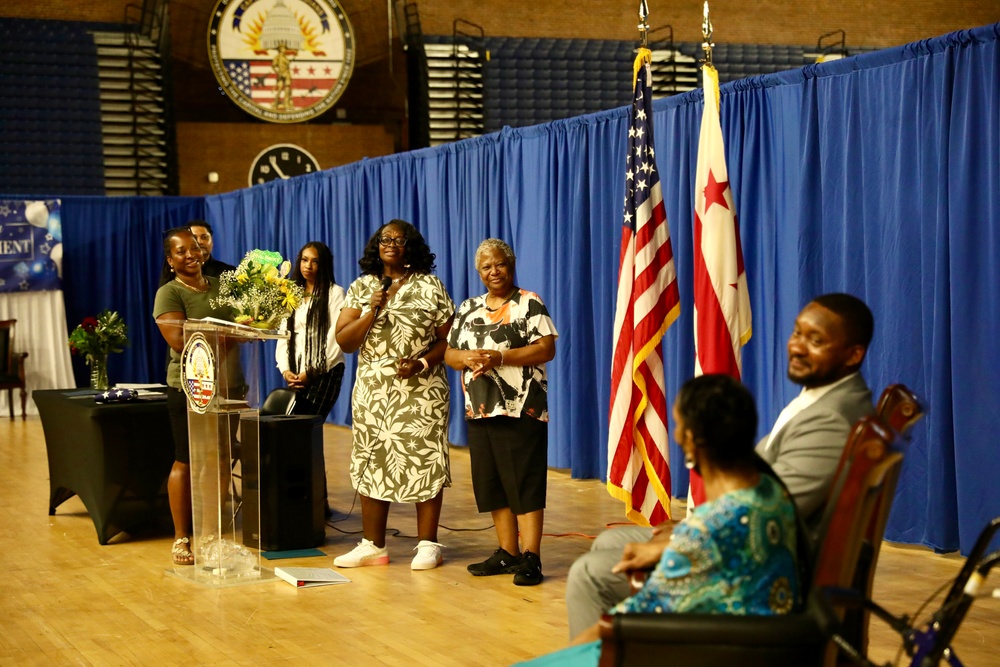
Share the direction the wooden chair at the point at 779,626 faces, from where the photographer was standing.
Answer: facing to the left of the viewer

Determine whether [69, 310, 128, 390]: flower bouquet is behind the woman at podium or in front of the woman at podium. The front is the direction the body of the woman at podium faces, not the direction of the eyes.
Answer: behind

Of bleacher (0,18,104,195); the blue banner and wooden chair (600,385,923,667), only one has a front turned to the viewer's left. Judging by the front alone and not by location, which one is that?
the wooden chair

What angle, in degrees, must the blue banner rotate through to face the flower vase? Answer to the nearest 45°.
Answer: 0° — it already faces it
